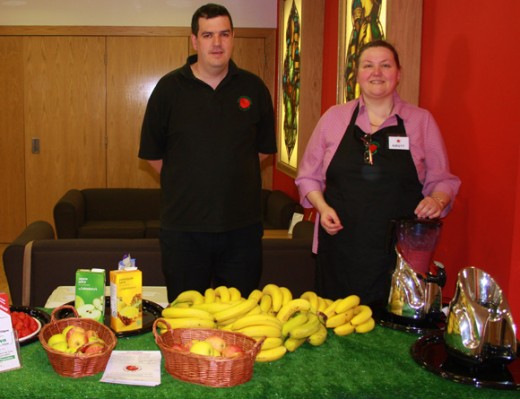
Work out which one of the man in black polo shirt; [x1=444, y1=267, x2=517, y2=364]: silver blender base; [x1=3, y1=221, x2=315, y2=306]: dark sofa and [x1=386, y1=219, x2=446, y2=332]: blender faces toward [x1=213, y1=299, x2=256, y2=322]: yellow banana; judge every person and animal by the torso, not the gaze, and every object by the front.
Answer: the man in black polo shirt

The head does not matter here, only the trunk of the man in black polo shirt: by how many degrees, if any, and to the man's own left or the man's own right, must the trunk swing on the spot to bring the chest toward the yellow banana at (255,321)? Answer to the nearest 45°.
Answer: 0° — they already face it

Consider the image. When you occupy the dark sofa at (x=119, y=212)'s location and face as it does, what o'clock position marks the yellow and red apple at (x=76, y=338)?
The yellow and red apple is roughly at 12 o'clock from the dark sofa.

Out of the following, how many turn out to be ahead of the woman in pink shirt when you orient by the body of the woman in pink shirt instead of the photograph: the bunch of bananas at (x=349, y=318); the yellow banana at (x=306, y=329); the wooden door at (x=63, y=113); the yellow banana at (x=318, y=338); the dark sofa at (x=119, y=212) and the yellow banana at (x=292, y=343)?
4

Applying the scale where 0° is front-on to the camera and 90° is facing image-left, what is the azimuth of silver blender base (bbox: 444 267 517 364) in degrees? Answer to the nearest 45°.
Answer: approximately 315°

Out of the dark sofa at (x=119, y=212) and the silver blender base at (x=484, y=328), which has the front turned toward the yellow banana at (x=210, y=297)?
the dark sofa
